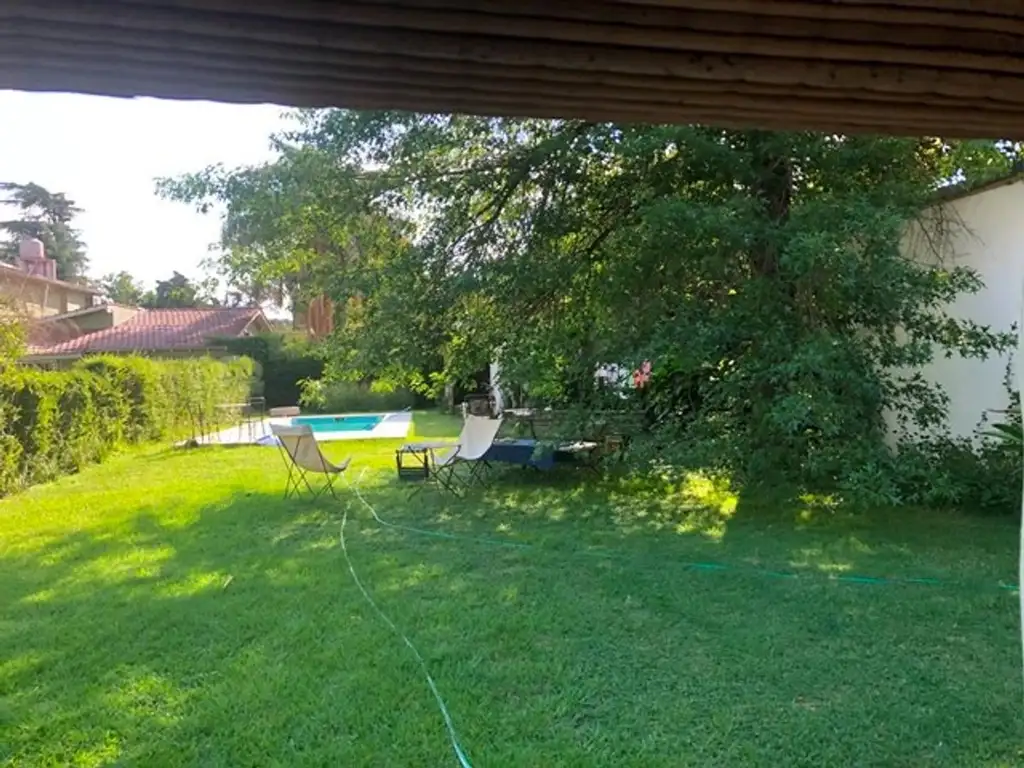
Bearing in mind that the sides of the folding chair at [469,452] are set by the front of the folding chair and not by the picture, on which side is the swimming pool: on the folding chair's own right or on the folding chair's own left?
on the folding chair's own right

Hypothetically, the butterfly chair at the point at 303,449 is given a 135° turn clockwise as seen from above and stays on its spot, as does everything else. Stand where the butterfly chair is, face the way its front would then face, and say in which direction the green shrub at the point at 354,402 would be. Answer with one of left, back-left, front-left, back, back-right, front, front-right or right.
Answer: back

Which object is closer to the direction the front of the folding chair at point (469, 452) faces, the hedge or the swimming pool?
the hedge

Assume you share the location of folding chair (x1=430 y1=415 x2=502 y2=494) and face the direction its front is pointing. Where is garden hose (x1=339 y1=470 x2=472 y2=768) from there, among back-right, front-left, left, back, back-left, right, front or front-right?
front-left

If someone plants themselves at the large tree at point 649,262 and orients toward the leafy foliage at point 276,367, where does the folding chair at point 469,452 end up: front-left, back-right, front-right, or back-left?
front-left

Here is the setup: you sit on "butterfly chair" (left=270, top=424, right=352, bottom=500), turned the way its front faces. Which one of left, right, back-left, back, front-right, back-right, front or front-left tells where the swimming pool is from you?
front-left

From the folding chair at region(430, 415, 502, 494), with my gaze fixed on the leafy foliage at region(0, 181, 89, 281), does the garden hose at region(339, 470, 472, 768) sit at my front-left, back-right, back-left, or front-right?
back-left

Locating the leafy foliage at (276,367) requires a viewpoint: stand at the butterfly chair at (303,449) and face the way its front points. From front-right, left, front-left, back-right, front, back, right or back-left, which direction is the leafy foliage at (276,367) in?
front-left

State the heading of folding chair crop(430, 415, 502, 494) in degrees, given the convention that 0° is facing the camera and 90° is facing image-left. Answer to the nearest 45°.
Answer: approximately 45°
